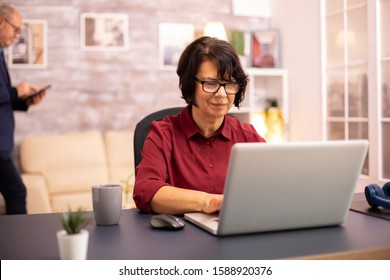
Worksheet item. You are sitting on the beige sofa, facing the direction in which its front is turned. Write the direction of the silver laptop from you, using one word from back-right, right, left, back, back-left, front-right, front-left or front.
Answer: front

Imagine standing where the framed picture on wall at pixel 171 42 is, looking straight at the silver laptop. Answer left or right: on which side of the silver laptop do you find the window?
left

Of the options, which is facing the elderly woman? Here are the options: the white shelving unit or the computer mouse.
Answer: the white shelving unit

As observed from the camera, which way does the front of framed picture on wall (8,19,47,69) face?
facing the viewer

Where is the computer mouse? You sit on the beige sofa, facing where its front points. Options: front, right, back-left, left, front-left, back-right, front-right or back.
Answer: front

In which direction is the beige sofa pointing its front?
toward the camera

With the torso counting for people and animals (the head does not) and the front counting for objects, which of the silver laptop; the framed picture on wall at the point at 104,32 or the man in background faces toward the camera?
the framed picture on wall

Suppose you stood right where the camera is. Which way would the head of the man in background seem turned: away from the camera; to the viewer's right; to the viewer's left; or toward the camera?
to the viewer's right

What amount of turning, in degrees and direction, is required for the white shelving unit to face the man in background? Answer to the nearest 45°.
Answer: approximately 45° to its right

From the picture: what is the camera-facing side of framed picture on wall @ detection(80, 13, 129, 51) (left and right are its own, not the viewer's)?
front

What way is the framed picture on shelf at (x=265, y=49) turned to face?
toward the camera

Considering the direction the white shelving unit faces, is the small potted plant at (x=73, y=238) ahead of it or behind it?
ahead

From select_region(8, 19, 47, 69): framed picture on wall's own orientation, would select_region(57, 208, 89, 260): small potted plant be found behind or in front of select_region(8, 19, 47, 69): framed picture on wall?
in front

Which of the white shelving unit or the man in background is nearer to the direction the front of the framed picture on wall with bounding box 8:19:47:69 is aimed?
the man in background

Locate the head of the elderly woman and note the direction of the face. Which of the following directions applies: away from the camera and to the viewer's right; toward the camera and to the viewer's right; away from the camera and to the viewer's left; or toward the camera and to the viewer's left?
toward the camera and to the viewer's right
